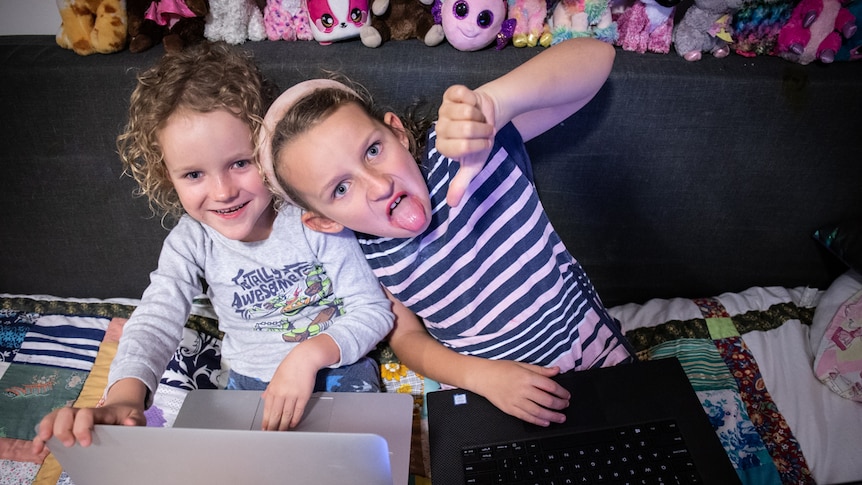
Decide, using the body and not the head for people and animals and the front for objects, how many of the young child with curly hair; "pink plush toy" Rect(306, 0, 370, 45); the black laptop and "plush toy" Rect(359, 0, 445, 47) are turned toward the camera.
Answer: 3

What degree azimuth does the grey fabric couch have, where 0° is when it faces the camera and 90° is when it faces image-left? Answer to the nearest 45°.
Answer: approximately 0°

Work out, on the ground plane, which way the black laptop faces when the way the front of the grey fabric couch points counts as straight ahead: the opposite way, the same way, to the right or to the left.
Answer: the opposite way

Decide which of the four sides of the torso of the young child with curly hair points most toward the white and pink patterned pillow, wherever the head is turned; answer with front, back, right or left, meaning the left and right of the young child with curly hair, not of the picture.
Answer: left

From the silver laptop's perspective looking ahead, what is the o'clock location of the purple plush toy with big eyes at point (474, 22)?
The purple plush toy with big eyes is roughly at 1 o'clock from the silver laptop.
